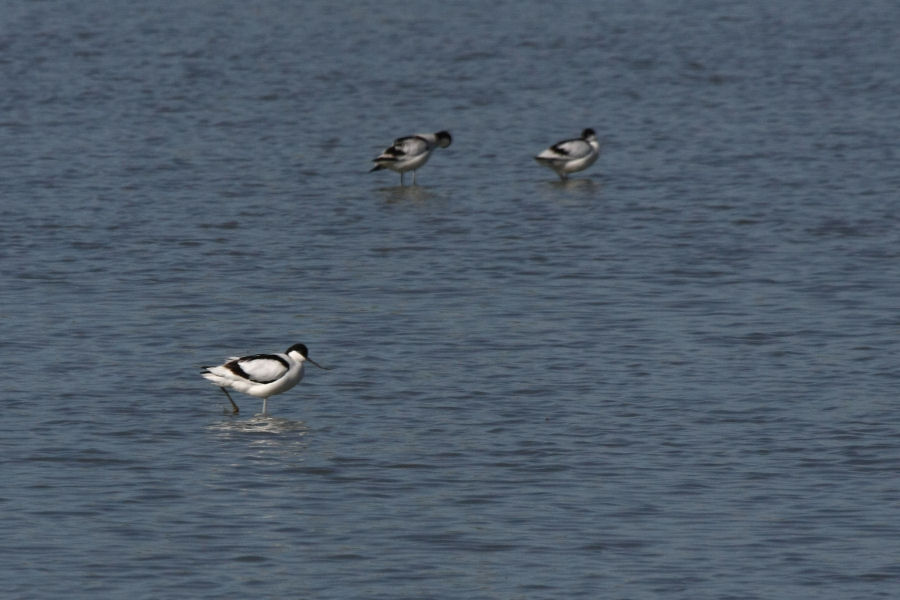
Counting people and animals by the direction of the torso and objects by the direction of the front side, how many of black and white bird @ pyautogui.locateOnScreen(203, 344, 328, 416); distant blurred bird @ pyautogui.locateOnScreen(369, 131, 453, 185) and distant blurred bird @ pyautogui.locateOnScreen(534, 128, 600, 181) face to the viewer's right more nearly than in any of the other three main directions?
3

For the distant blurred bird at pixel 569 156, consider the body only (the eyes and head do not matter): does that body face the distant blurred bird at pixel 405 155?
no

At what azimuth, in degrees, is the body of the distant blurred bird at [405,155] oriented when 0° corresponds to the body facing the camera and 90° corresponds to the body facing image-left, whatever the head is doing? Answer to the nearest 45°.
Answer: approximately 270°

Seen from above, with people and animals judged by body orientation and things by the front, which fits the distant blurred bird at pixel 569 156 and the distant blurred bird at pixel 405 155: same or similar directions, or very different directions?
same or similar directions

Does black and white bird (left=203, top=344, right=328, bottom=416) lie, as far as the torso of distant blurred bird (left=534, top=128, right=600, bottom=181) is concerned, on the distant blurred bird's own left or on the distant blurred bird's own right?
on the distant blurred bird's own right

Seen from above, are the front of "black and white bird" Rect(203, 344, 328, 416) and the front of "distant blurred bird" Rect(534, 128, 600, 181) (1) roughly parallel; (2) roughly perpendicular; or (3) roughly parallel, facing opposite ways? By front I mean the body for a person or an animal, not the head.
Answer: roughly parallel

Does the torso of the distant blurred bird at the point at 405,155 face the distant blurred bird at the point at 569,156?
yes

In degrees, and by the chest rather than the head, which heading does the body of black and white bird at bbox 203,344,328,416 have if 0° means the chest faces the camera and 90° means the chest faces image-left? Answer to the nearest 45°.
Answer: approximately 270°

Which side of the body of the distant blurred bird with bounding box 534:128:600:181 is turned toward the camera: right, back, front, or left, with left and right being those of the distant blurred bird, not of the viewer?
right

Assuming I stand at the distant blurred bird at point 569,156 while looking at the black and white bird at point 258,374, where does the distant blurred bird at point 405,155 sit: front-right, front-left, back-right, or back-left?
front-right

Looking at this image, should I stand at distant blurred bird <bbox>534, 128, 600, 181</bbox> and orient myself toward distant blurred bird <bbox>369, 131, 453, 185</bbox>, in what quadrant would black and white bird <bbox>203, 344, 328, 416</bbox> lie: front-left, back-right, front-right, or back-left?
front-left

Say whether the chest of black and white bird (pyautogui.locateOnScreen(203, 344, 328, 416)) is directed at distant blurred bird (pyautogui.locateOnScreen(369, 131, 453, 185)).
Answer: no

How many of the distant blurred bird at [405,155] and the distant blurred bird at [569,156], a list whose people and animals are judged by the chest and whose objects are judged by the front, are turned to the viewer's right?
2

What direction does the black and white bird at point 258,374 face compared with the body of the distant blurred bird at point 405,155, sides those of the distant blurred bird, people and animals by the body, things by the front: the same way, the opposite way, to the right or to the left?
the same way

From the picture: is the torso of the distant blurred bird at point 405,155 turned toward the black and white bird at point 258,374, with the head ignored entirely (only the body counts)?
no
